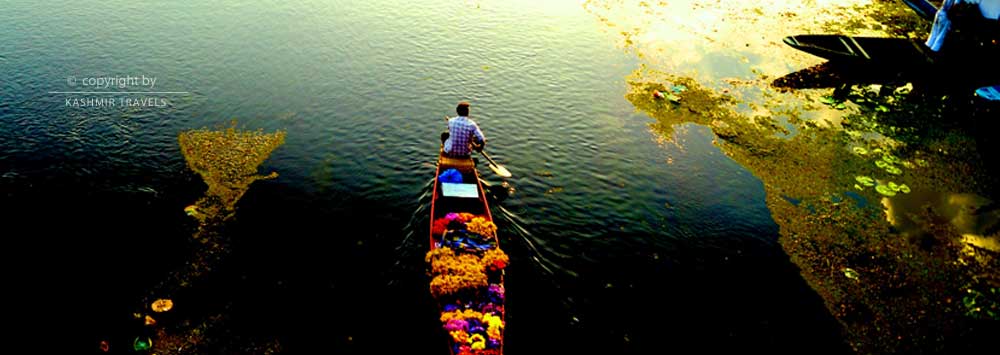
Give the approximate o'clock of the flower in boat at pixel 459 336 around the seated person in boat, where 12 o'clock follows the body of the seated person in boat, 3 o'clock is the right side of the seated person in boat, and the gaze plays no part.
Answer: The flower in boat is roughly at 6 o'clock from the seated person in boat.

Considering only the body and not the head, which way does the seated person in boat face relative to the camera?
away from the camera

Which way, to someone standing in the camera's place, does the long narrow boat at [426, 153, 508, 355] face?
facing away from the viewer

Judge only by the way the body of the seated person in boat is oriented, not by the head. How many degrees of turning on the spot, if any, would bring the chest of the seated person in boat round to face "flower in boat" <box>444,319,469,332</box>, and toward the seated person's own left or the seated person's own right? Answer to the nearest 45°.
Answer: approximately 180°

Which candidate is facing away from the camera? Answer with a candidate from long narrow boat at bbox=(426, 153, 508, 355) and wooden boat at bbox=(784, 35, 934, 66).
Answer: the long narrow boat

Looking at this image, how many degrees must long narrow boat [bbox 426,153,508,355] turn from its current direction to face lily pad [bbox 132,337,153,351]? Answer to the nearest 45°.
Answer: approximately 90° to its left

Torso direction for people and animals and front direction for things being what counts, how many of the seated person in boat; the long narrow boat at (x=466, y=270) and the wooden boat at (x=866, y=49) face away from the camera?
2

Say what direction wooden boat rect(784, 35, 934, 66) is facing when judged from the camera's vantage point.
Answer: facing to the left of the viewer

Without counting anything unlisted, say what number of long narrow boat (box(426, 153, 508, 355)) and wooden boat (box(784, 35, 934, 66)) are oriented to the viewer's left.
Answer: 1

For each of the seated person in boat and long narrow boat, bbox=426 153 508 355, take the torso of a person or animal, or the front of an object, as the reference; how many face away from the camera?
2

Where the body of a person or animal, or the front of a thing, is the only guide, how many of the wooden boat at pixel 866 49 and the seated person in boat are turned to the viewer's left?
1
